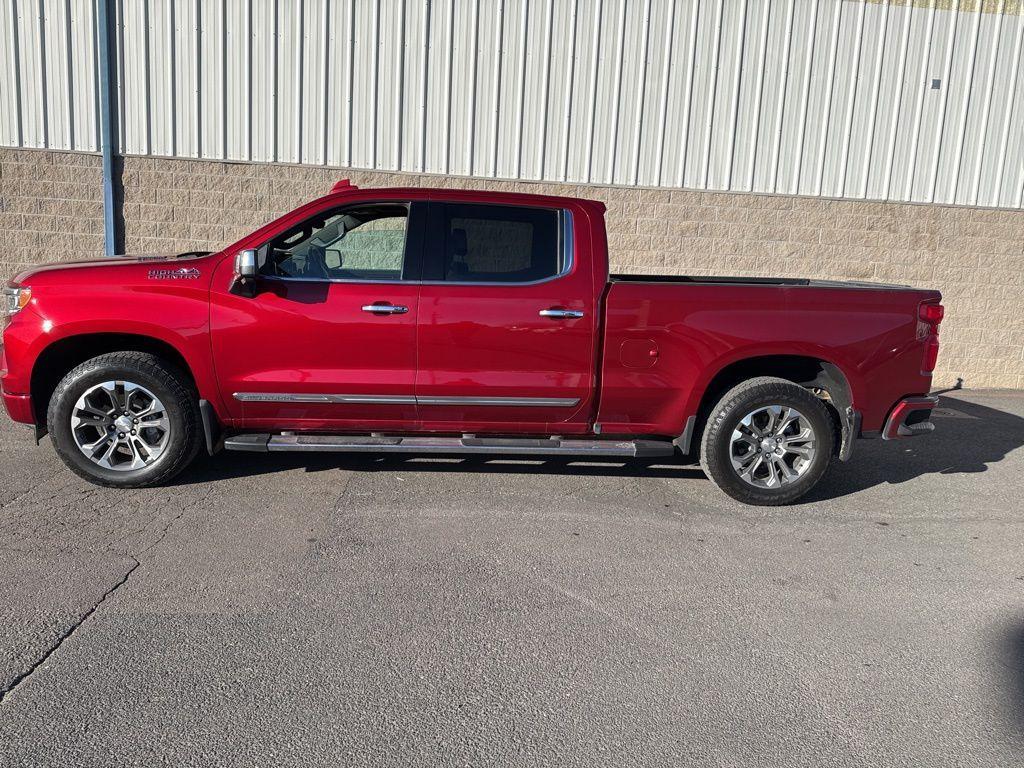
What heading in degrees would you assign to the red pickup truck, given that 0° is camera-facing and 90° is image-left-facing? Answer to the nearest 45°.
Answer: approximately 90°
